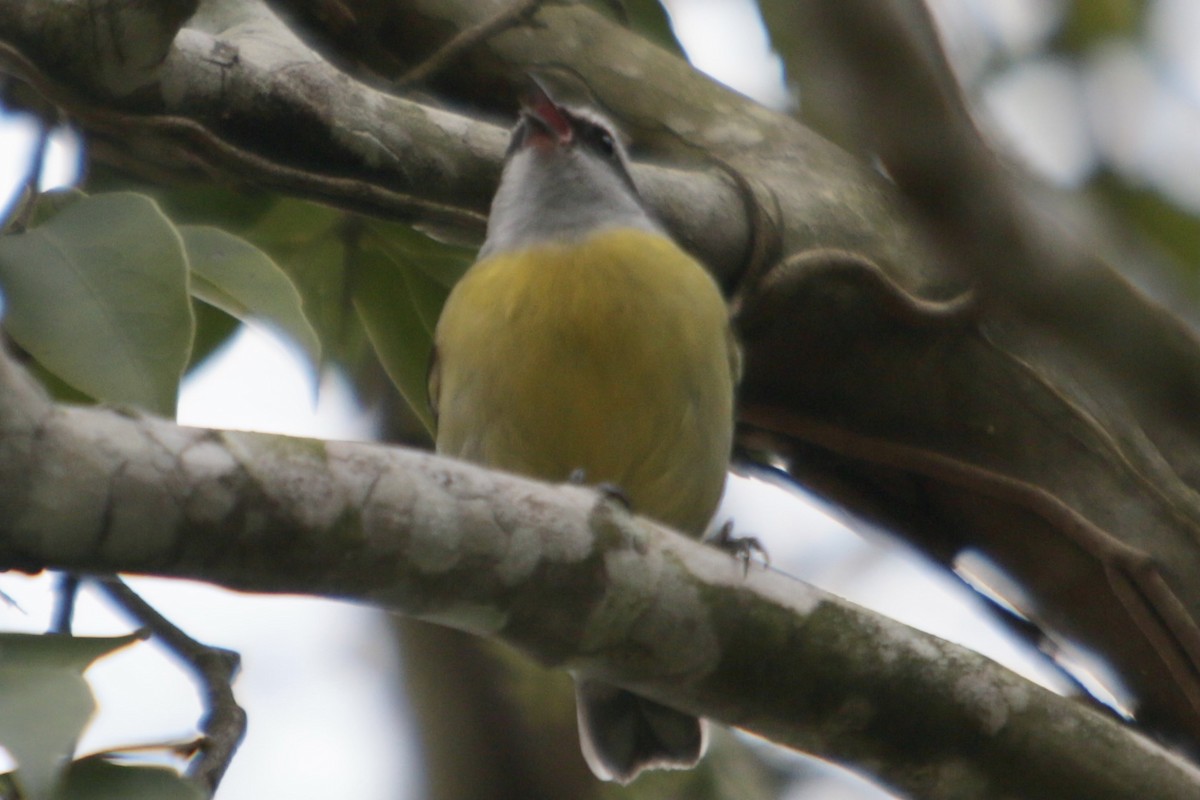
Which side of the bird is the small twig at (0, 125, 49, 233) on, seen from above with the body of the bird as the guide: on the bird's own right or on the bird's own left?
on the bird's own right

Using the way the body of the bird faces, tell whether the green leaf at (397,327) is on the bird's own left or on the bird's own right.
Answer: on the bird's own right

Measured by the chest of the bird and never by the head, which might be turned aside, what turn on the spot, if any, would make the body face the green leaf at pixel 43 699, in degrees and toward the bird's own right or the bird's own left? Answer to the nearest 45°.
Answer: approximately 90° to the bird's own right

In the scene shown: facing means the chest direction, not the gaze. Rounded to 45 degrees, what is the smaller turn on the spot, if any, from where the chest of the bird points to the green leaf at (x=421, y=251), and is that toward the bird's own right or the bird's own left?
approximately 135° to the bird's own right

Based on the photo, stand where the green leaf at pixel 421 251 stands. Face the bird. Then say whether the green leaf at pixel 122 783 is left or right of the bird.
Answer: right

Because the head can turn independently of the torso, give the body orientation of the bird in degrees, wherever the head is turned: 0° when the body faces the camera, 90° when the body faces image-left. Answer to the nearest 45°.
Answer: approximately 0°

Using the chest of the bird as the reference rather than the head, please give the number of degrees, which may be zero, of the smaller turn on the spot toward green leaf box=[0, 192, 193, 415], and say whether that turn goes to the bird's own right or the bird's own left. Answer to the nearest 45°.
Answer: approximately 45° to the bird's own right

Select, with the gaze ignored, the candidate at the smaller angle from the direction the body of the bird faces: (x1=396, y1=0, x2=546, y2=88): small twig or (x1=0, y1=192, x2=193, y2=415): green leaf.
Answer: the green leaf

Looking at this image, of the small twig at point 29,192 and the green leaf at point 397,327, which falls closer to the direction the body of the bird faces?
the small twig

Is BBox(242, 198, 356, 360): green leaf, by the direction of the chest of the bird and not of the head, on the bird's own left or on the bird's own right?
on the bird's own right
